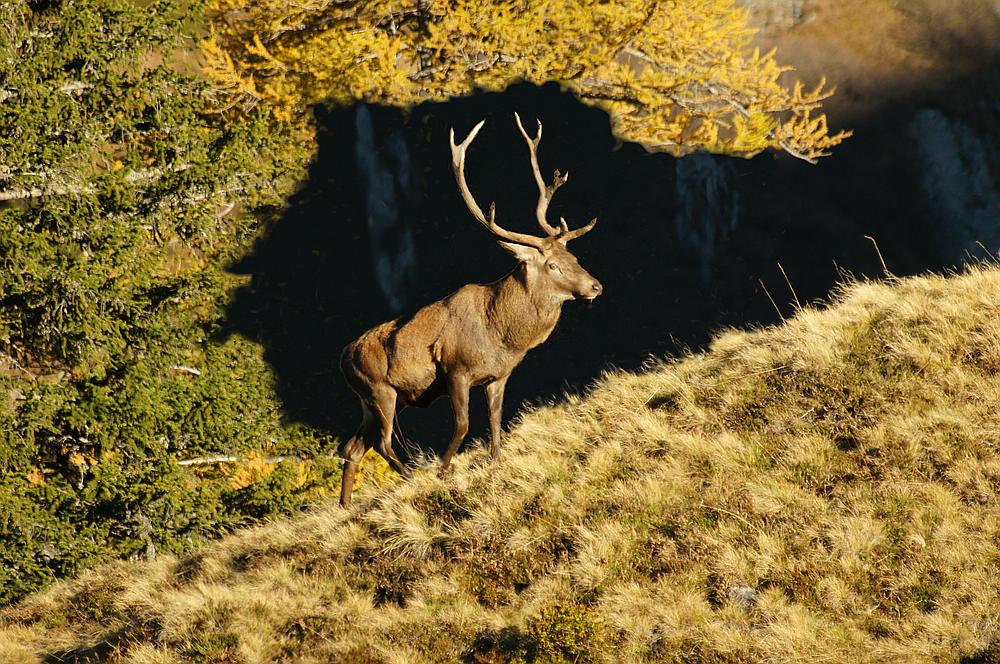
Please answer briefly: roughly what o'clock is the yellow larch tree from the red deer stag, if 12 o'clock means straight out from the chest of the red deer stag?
The yellow larch tree is roughly at 9 o'clock from the red deer stag.

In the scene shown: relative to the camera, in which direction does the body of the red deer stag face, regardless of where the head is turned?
to the viewer's right
